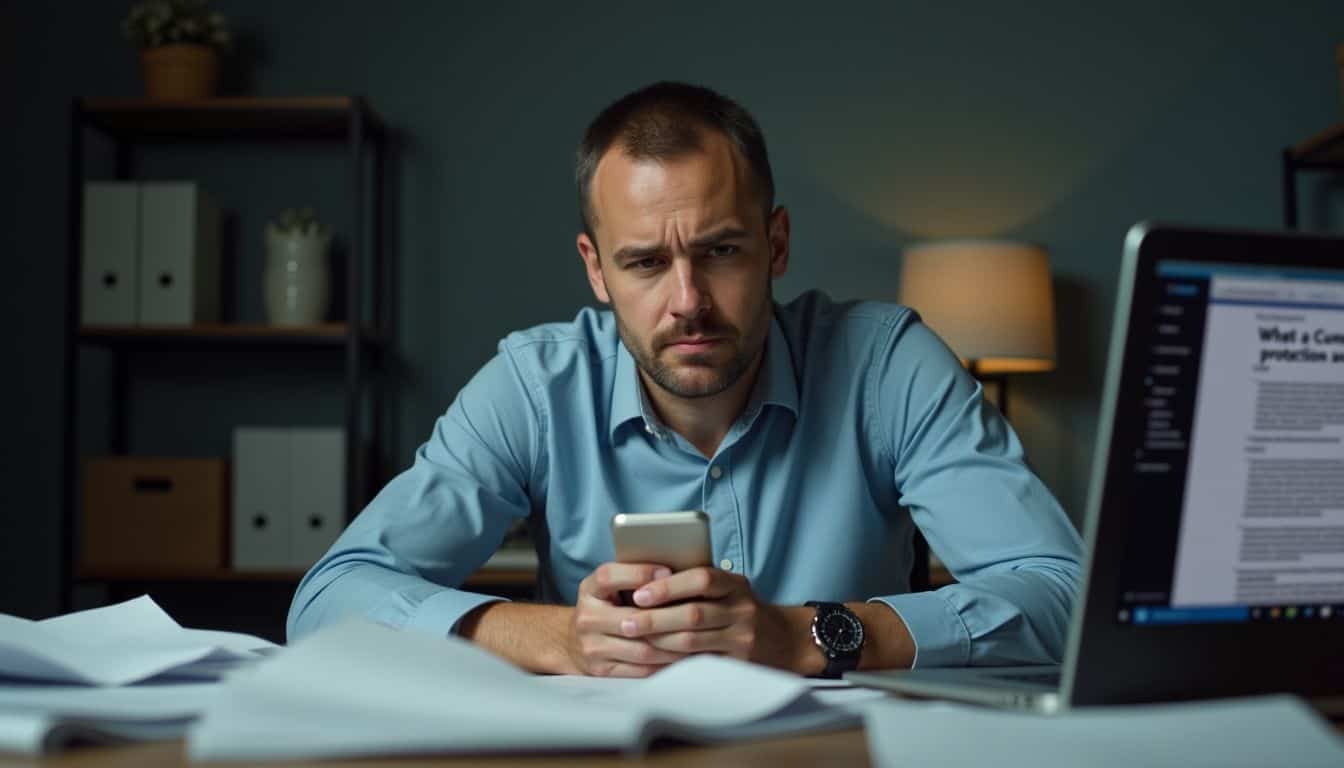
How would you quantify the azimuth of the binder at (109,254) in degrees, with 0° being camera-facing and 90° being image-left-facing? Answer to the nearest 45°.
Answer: approximately 0°

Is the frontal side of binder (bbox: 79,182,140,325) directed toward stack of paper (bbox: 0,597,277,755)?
yes

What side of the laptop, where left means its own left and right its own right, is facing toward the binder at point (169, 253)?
right

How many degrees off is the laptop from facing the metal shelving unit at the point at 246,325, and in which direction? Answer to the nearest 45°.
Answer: approximately 90° to its right
